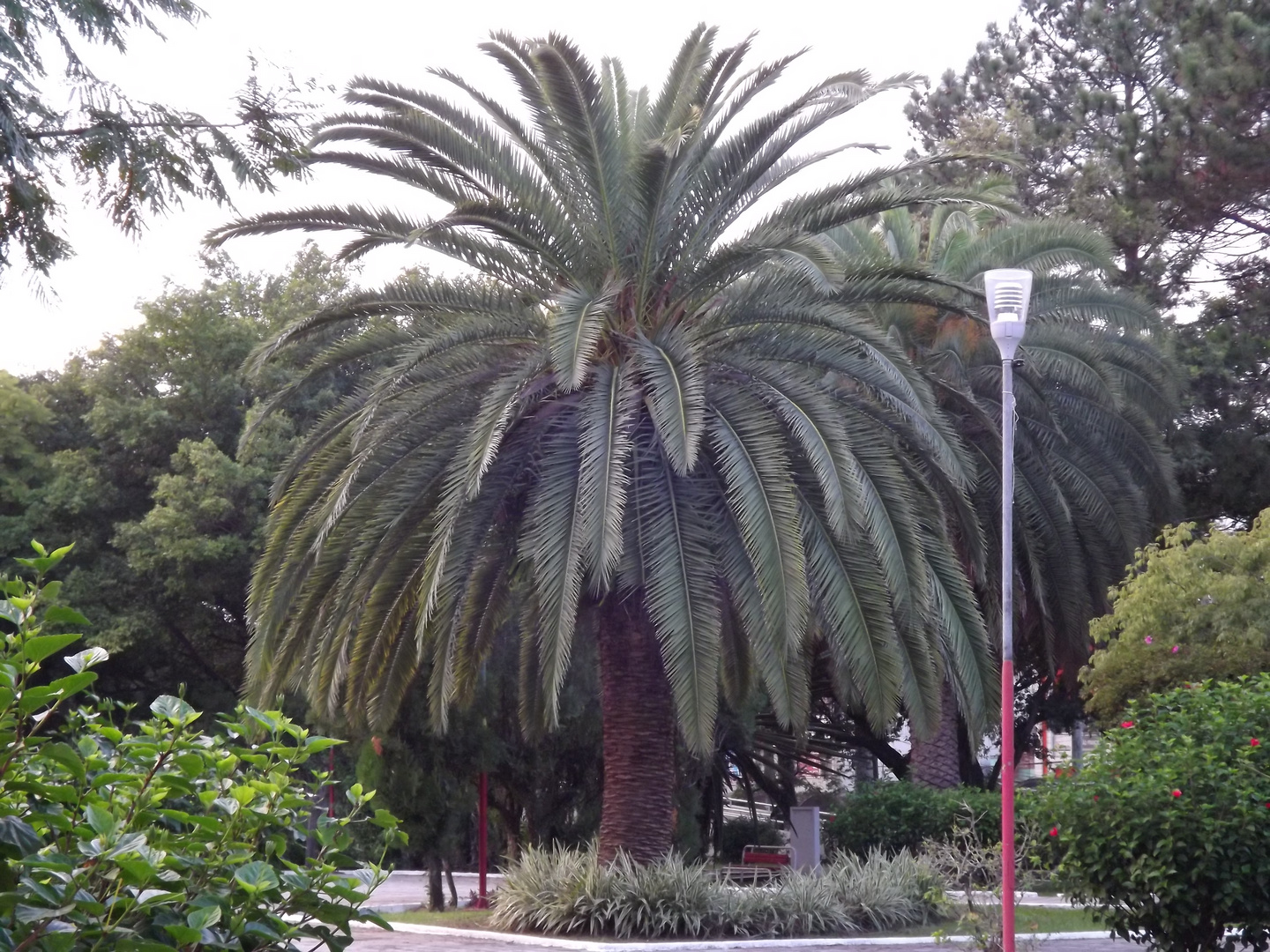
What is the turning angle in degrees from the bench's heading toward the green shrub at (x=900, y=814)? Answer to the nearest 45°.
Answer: approximately 135° to its left

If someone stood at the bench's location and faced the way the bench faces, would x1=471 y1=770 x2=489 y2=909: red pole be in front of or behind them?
in front

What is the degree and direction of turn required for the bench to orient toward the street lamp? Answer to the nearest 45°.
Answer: approximately 45° to its left

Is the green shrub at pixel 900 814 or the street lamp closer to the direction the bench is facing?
the street lamp

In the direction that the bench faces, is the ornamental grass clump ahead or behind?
ahead

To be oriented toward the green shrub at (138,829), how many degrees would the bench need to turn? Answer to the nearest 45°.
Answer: approximately 45° to its left

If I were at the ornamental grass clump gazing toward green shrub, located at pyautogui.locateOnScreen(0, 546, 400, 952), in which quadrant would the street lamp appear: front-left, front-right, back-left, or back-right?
front-left

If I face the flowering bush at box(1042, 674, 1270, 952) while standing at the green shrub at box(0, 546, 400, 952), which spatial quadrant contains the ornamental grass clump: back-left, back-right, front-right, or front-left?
front-left
